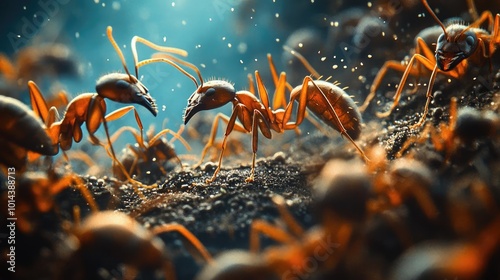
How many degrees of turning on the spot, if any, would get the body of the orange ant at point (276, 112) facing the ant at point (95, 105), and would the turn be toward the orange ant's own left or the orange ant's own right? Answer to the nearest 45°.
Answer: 0° — it already faces it

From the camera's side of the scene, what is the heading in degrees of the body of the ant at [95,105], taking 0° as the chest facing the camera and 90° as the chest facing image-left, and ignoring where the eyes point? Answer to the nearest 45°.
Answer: approximately 270°

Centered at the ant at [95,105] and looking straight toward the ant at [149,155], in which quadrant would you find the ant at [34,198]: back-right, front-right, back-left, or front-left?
back-right

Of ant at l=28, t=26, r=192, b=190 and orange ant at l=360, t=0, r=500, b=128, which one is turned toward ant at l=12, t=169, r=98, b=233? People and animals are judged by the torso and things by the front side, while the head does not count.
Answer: the orange ant

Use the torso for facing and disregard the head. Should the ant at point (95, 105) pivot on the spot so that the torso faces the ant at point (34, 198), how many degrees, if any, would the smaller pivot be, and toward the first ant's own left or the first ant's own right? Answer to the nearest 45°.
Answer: approximately 90° to the first ant's own right

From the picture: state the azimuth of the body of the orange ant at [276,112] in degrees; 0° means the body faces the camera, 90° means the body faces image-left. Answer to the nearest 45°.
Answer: approximately 90°

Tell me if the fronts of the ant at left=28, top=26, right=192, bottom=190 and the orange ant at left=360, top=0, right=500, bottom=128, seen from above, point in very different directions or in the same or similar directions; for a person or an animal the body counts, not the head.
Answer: very different directions

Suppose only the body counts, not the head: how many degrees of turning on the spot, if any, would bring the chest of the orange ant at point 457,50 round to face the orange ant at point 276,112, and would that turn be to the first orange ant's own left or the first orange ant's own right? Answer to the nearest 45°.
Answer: approximately 45° to the first orange ant's own right

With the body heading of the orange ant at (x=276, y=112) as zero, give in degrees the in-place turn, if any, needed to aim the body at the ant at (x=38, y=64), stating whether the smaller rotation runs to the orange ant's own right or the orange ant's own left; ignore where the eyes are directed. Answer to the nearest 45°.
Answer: approximately 45° to the orange ant's own right

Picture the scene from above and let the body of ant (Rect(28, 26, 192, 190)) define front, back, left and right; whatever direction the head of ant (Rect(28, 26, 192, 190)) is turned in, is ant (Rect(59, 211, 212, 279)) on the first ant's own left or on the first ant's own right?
on the first ant's own right

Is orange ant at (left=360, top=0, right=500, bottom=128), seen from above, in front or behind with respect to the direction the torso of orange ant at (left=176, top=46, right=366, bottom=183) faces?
behind

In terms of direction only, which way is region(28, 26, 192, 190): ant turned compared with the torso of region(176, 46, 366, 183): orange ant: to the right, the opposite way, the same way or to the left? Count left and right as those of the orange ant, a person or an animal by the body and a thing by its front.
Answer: the opposite way
